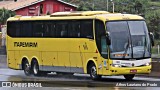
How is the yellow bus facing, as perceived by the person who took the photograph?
facing the viewer and to the right of the viewer
